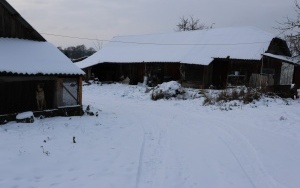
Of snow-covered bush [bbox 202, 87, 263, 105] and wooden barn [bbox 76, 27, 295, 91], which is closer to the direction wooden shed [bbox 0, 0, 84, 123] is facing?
the snow-covered bush

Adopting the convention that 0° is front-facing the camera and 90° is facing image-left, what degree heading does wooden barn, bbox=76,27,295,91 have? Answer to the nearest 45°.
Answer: approximately 0°

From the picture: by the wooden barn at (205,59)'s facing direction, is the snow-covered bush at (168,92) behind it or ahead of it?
ahead

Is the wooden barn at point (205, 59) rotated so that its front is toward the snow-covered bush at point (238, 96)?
yes

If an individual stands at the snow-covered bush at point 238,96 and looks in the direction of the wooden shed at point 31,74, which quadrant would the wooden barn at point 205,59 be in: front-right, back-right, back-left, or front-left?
back-right

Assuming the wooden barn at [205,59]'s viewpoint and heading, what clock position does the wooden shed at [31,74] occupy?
The wooden shed is roughly at 1 o'clock from the wooden barn.

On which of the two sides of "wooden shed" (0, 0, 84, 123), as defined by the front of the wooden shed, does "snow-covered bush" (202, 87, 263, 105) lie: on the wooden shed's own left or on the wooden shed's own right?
on the wooden shed's own left
